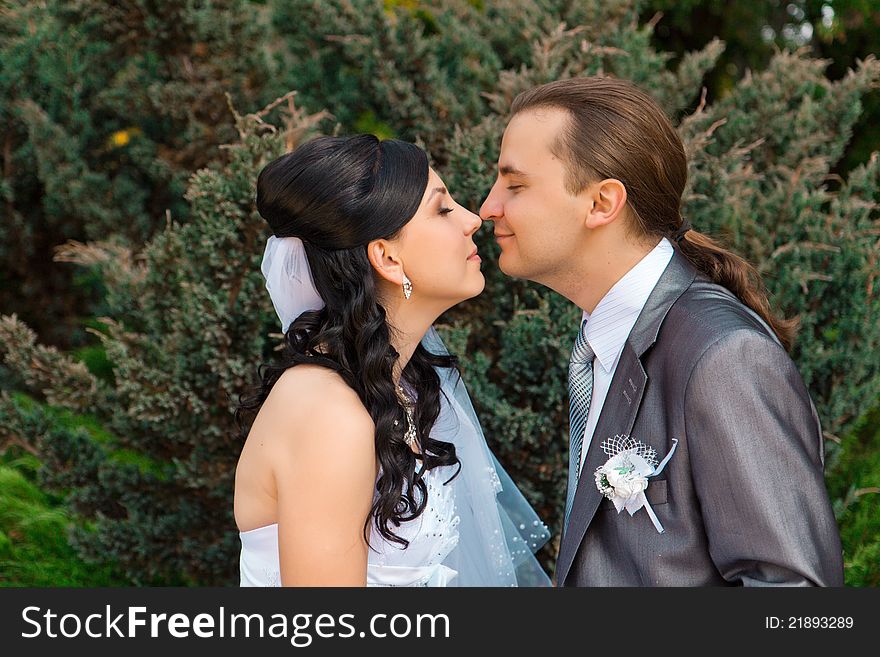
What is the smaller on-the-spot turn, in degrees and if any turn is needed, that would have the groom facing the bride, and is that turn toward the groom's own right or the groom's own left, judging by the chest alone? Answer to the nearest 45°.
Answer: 0° — they already face them

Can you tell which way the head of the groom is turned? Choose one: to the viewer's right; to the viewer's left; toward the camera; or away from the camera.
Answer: to the viewer's left

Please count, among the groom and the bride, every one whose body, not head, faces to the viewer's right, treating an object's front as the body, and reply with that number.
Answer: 1

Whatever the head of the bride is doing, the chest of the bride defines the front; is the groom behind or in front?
in front

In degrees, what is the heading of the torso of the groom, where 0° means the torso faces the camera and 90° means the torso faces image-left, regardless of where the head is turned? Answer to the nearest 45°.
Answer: approximately 90°

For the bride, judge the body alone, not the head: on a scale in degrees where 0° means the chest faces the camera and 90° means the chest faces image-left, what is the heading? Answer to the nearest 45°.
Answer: approximately 270°

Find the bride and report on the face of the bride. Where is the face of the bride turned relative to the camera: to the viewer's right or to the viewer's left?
to the viewer's right

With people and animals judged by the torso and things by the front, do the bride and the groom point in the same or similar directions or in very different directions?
very different directions
